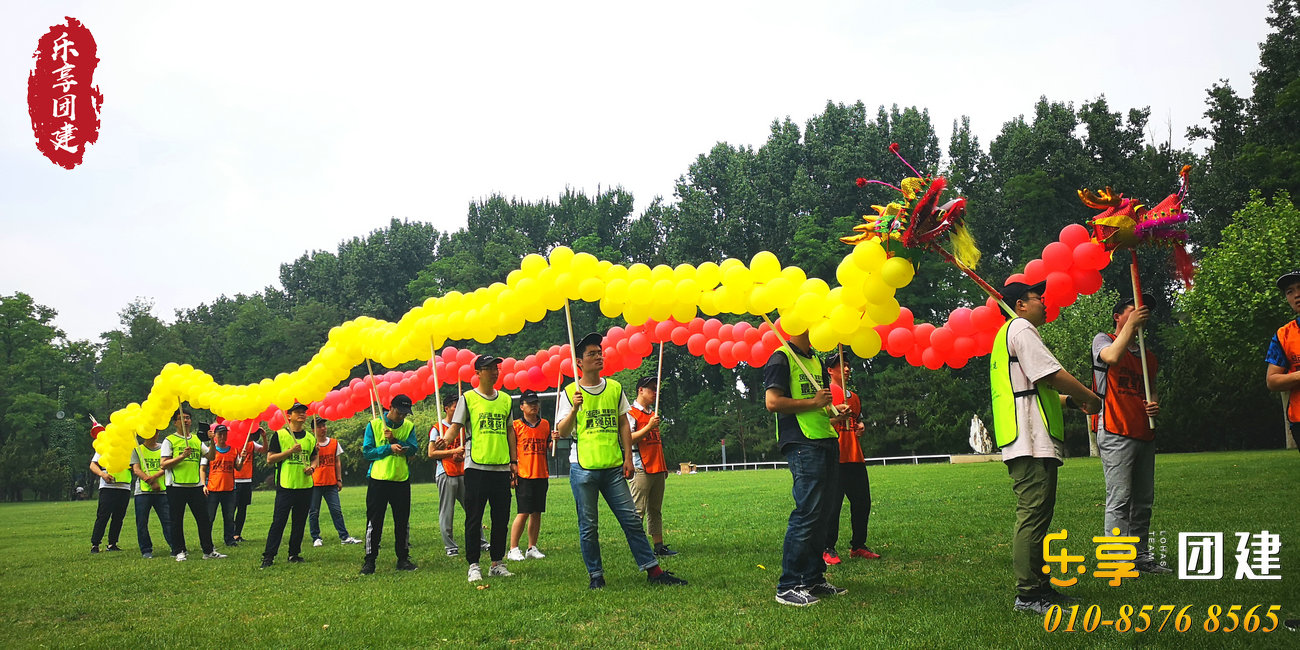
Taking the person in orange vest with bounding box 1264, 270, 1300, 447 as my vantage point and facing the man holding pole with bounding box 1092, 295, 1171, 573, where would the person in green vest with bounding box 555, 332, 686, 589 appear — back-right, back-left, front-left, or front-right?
front-left

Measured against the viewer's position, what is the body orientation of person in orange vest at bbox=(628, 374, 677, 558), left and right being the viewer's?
facing the viewer and to the right of the viewer

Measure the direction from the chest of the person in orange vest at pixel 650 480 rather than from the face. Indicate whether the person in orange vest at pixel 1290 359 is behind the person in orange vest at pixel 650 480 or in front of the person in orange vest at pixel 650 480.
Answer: in front

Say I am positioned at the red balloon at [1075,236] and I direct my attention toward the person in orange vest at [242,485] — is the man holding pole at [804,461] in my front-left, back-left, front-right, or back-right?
front-left

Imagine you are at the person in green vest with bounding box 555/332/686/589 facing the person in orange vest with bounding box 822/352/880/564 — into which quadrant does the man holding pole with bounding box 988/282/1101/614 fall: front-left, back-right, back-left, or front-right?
front-right
